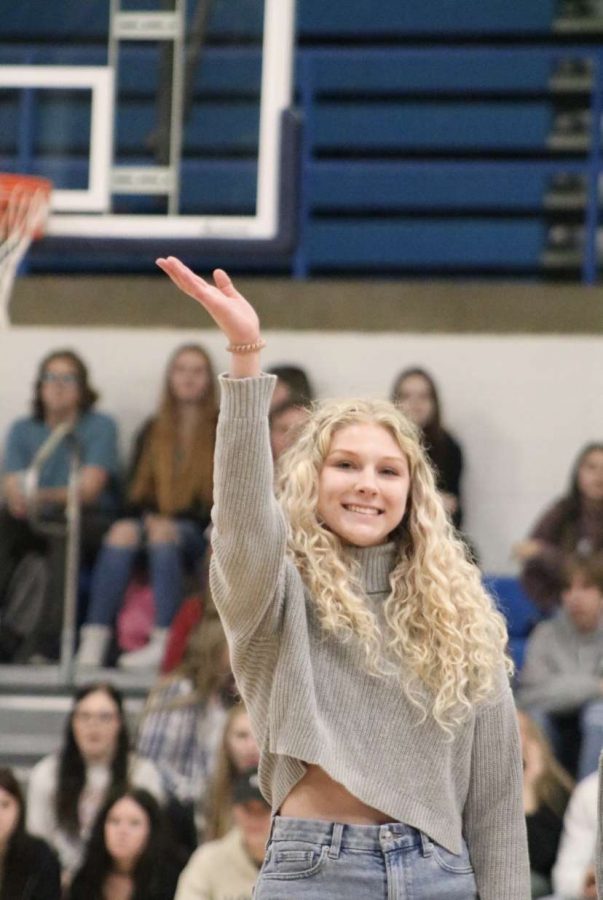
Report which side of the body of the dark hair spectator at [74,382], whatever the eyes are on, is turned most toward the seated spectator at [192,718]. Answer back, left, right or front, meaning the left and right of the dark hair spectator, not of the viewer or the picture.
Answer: front

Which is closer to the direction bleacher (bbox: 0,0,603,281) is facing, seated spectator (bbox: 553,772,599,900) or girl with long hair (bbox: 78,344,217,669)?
the seated spectator

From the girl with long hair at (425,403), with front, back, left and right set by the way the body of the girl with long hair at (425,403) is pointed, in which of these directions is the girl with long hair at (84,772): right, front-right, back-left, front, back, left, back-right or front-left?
front-right

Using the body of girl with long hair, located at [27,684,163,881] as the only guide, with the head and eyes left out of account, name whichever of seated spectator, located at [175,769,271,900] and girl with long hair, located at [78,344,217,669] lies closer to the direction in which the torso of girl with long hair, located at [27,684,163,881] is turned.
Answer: the seated spectator

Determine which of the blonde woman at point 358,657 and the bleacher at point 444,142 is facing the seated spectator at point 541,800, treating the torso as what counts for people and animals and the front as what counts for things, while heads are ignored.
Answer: the bleacher

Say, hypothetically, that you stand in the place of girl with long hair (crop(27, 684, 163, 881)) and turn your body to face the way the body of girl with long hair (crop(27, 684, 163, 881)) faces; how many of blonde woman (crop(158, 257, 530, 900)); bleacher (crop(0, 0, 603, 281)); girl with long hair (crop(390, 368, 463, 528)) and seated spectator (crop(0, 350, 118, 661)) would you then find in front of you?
1

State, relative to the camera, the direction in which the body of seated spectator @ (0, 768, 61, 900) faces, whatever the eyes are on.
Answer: toward the camera

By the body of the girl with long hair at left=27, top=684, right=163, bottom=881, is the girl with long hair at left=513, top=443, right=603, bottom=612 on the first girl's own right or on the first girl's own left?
on the first girl's own left

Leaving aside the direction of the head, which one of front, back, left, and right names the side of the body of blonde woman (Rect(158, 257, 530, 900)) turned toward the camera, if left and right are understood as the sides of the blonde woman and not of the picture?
front

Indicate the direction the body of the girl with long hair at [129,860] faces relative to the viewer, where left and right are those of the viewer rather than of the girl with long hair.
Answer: facing the viewer

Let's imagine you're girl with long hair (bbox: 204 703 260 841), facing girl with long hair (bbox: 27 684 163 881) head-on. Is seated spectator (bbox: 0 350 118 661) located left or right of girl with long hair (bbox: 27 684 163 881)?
right

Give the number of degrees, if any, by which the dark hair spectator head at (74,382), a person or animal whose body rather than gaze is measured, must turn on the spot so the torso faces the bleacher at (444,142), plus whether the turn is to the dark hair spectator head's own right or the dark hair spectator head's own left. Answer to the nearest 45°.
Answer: approximately 135° to the dark hair spectator head's own left
